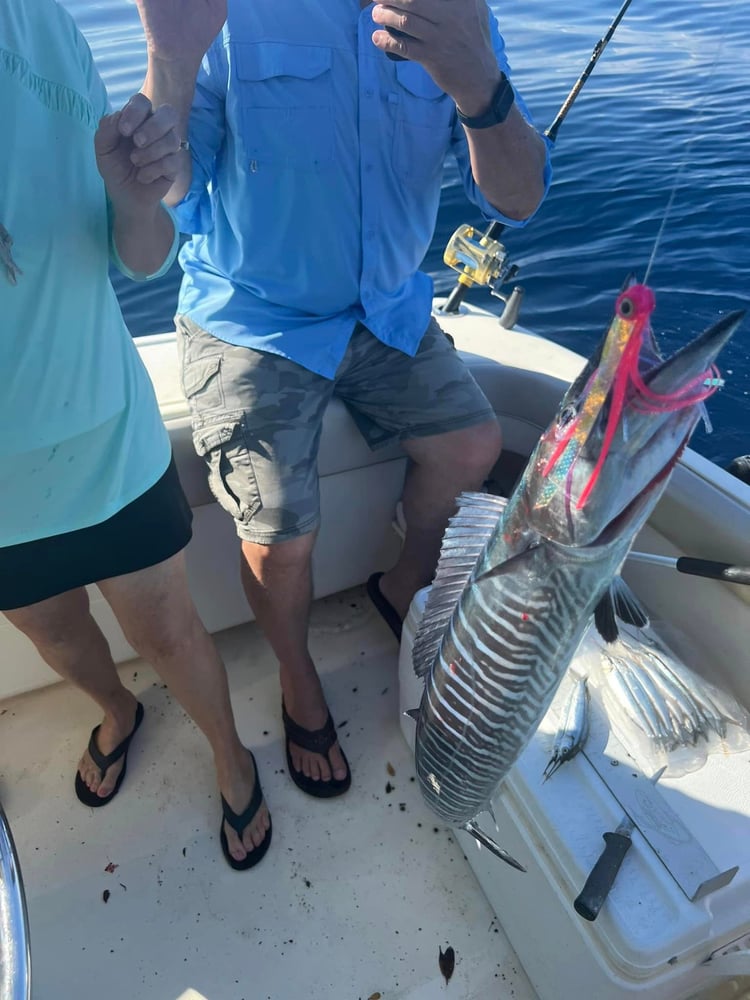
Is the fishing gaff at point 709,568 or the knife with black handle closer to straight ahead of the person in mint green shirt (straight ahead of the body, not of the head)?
the knife with black handle

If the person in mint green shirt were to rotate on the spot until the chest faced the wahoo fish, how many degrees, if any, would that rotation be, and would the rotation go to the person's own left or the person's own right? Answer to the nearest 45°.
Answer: approximately 45° to the person's own left

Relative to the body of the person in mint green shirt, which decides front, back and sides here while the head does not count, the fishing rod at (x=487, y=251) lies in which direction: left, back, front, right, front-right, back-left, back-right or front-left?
back-left

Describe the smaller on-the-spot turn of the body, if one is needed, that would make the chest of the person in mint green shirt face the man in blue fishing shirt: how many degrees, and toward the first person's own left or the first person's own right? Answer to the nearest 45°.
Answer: approximately 135° to the first person's own left

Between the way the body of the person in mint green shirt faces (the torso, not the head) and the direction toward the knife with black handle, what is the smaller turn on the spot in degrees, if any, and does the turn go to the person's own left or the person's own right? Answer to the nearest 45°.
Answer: approximately 45° to the person's own left

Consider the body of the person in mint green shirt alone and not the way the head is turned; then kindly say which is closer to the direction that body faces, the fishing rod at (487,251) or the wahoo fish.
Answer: the wahoo fish

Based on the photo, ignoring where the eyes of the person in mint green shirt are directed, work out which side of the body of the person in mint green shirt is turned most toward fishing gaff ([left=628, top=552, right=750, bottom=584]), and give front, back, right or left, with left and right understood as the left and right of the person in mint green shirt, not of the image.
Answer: left

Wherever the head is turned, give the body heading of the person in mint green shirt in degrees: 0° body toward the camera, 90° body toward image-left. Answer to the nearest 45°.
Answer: approximately 0°

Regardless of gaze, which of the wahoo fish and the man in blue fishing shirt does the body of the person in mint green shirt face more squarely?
the wahoo fish

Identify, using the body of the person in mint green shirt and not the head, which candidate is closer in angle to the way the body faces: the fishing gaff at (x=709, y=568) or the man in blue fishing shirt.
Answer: the fishing gaff

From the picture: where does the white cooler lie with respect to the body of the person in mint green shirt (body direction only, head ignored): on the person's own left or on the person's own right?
on the person's own left
